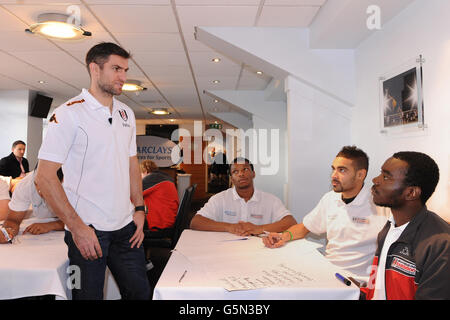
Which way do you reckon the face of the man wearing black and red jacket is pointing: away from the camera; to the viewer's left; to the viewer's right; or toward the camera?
to the viewer's left

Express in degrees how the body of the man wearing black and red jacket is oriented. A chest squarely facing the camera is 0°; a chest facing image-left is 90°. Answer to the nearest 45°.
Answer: approximately 45°

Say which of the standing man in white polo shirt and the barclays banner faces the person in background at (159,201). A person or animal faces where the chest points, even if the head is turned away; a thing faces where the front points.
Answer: the barclays banner

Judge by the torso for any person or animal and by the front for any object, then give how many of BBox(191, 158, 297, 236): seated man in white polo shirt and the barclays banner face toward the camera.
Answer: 2

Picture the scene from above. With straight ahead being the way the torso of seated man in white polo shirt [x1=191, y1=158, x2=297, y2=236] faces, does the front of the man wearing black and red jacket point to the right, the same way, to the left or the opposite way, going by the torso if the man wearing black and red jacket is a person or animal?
to the right

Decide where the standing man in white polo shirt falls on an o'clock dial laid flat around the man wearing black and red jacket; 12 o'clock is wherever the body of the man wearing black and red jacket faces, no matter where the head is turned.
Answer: The standing man in white polo shirt is roughly at 1 o'clock from the man wearing black and red jacket.
